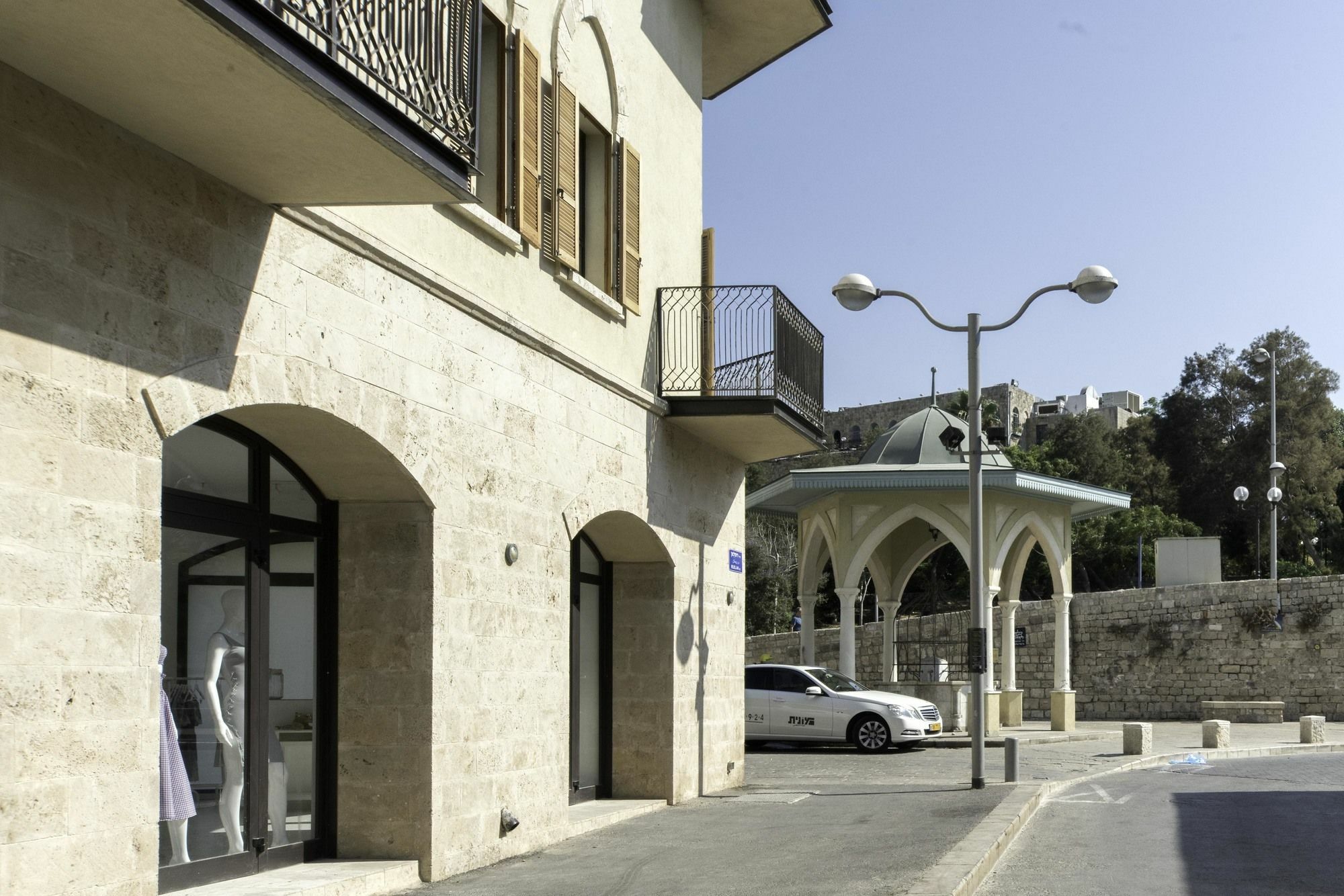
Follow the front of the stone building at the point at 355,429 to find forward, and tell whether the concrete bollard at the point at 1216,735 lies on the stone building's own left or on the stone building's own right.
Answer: on the stone building's own left

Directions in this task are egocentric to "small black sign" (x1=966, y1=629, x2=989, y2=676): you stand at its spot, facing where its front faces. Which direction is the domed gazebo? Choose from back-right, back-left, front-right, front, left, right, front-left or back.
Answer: back

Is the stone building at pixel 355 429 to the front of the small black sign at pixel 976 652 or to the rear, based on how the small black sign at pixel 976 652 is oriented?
to the front

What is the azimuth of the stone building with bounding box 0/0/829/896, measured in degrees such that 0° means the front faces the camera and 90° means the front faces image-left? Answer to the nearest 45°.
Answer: approximately 315°

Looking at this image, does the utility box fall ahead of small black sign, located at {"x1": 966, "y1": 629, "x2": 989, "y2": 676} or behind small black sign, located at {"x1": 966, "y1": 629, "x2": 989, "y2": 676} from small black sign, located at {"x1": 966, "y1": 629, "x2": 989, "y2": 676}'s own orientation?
behind

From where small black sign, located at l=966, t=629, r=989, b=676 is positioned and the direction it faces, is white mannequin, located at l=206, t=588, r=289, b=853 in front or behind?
in front

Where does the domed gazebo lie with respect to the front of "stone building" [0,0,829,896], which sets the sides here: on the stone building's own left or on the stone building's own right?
on the stone building's own left

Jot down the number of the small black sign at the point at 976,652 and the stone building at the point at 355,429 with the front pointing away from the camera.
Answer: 0

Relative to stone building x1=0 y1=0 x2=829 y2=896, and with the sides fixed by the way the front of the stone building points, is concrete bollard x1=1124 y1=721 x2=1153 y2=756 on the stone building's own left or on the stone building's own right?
on the stone building's own left

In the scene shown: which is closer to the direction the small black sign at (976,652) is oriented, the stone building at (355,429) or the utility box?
the stone building

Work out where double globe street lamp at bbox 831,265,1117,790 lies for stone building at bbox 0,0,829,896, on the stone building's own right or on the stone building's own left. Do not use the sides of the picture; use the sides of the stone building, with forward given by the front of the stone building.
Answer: on the stone building's own left

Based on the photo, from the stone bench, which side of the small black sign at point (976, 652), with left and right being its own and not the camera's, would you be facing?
back

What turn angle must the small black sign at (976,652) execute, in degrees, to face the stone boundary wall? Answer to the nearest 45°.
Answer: approximately 180°
